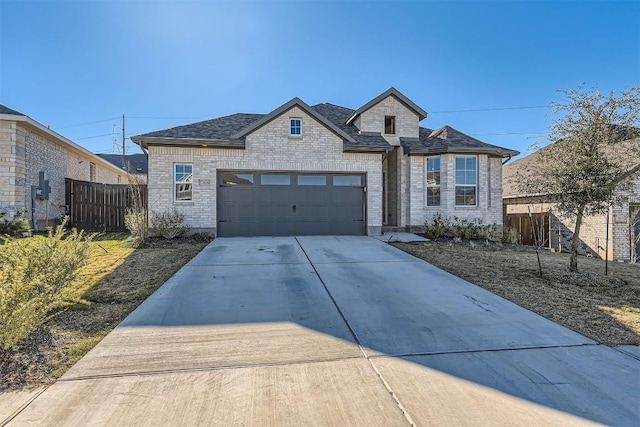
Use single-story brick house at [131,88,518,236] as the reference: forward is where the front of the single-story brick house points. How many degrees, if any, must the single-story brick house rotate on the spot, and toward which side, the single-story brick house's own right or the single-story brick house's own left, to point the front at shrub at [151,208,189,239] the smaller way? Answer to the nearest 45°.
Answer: approximately 90° to the single-story brick house's own right

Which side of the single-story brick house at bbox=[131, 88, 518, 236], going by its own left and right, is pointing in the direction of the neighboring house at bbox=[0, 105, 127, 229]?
right

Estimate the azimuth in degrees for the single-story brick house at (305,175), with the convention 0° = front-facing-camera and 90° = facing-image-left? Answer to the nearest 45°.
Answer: approximately 0°

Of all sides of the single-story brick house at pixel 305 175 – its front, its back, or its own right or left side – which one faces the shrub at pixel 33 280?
front

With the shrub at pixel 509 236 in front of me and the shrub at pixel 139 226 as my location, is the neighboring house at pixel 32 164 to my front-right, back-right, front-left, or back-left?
back-left

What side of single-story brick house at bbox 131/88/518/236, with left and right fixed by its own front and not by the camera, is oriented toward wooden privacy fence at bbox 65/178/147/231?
right

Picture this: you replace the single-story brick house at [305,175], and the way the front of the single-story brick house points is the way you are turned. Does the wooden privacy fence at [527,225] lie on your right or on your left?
on your left

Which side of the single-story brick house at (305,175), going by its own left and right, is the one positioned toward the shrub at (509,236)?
left

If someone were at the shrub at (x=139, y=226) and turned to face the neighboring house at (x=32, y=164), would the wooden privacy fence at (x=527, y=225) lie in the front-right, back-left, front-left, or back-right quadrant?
back-right

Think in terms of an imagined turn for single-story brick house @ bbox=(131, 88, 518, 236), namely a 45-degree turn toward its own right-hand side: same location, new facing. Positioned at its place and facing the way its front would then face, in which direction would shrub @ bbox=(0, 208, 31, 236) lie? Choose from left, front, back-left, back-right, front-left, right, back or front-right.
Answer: front-right

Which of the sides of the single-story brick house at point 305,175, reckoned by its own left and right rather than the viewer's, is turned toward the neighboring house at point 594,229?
left
